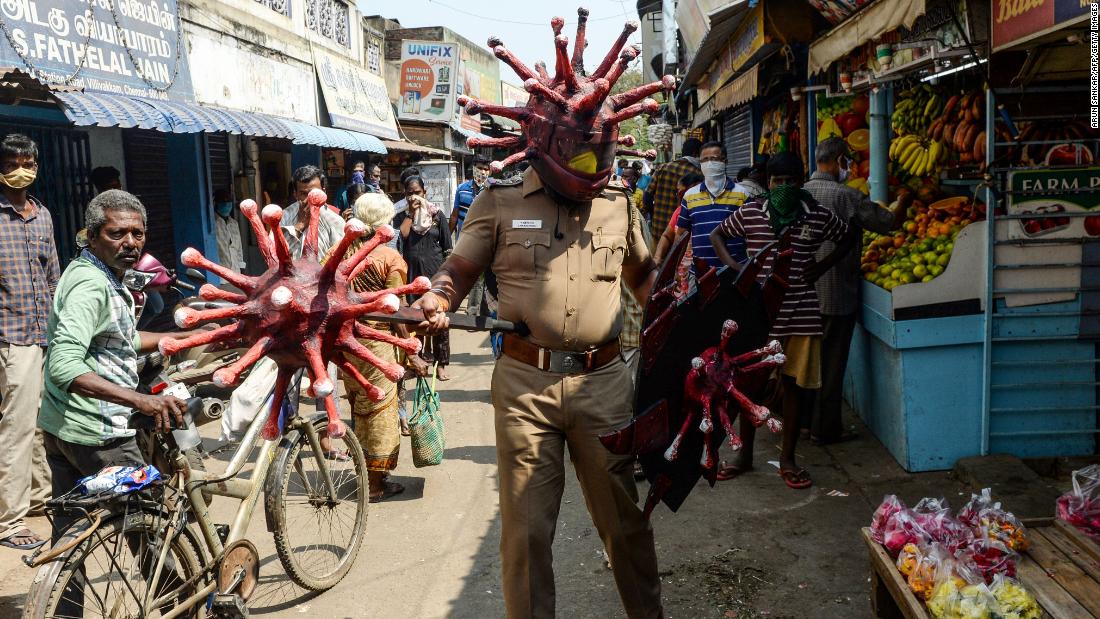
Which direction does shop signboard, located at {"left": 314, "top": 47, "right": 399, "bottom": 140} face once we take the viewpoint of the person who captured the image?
facing the viewer and to the right of the viewer

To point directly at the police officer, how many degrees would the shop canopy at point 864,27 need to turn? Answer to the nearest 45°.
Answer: approximately 45° to its left

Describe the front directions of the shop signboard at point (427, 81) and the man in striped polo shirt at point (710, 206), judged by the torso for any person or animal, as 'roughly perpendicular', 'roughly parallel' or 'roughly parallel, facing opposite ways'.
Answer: roughly parallel

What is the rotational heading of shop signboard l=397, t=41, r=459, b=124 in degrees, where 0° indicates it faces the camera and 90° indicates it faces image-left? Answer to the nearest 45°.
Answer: approximately 0°

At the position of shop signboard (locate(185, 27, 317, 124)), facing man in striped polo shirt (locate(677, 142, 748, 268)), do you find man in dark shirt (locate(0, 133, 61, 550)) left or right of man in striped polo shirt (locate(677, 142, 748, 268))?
right

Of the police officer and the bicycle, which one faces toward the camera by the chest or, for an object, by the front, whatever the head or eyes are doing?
the police officer

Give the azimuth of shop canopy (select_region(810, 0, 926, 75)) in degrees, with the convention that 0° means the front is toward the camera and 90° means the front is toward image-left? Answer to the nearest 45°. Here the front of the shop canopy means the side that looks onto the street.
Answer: approximately 45°

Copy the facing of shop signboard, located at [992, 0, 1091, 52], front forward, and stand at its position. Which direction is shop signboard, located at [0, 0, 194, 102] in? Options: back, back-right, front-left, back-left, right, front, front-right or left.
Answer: front-right

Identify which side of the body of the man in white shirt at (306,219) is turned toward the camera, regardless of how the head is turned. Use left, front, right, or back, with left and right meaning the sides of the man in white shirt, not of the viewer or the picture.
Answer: front

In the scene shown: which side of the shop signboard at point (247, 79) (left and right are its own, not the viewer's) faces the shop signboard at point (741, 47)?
front

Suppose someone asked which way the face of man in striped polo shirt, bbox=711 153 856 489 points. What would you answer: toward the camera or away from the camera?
toward the camera

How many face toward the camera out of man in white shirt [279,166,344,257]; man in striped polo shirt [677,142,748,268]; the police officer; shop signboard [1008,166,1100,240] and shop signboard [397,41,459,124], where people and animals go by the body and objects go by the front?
5

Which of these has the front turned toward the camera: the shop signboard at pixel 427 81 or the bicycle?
the shop signboard

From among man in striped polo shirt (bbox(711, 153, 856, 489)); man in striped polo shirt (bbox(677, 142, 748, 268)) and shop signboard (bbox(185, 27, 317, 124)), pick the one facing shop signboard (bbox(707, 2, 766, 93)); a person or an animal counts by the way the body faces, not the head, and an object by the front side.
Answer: shop signboard (bbox(185, 27, 317, 124))
